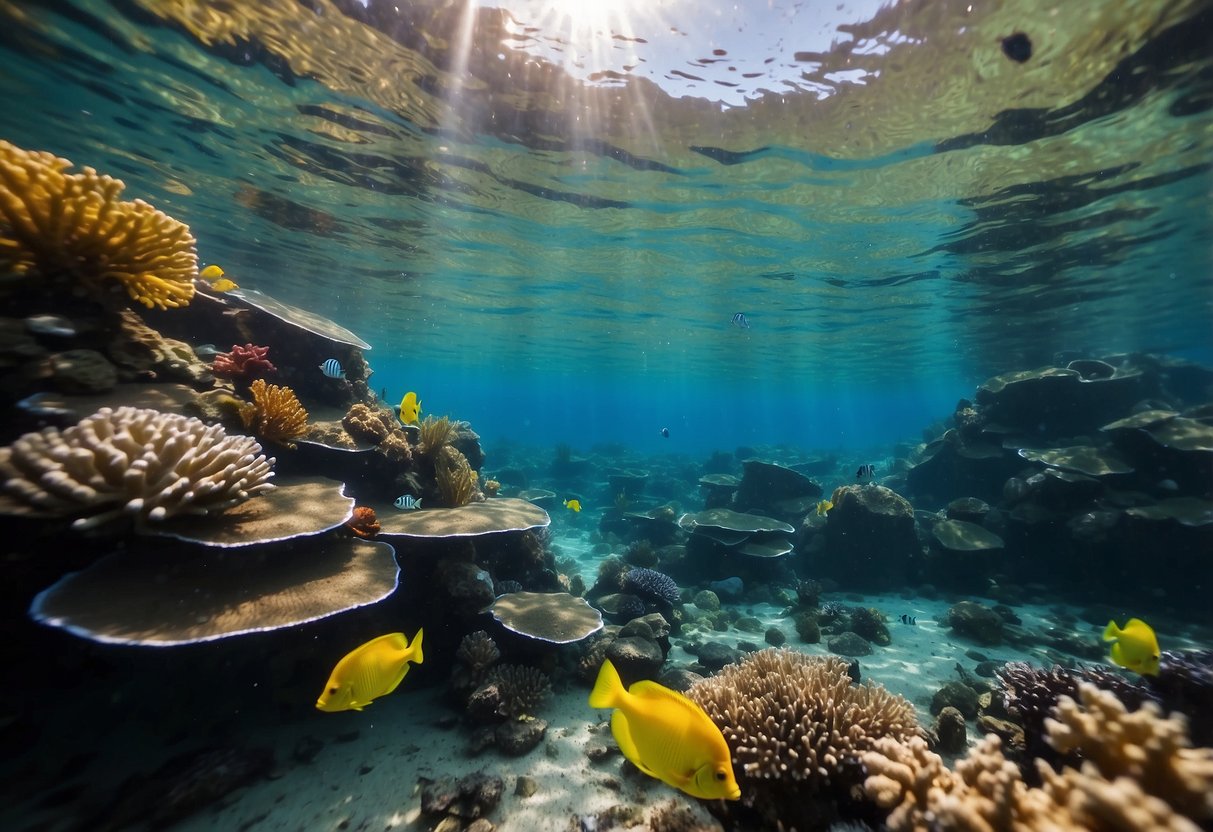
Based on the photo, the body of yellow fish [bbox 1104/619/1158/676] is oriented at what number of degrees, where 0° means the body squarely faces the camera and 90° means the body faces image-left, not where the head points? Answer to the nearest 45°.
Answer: approximately 270°

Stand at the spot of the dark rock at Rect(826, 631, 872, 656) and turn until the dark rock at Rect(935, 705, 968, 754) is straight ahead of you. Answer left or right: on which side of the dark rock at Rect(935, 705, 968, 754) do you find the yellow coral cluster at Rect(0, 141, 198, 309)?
right

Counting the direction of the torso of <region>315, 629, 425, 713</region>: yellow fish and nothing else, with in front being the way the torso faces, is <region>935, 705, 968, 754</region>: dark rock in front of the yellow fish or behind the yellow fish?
behind

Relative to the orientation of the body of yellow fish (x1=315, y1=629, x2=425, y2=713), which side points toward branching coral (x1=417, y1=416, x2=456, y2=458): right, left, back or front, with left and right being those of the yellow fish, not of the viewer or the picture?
right

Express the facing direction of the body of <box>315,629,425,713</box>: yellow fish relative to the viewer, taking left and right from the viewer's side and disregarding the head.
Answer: facing to the left of the viewer

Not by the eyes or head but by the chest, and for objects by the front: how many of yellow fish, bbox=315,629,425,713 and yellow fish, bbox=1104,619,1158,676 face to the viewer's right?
1

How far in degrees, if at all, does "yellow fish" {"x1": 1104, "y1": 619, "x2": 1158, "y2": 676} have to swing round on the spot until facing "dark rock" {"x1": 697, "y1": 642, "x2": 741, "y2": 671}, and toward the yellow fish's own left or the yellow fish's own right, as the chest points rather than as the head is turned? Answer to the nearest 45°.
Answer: approximately 180°

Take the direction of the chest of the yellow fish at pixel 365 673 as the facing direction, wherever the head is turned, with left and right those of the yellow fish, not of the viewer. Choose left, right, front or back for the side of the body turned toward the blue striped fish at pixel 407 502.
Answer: right

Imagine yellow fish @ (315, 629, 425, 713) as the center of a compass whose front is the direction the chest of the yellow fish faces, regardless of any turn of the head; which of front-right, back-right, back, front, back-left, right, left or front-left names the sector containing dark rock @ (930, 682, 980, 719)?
back

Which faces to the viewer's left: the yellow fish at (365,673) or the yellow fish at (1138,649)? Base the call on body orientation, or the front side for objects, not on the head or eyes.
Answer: the yellow fish at (365,673)

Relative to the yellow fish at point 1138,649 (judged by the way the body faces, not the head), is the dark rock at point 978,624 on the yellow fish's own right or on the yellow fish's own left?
on the yellow fish's own left
